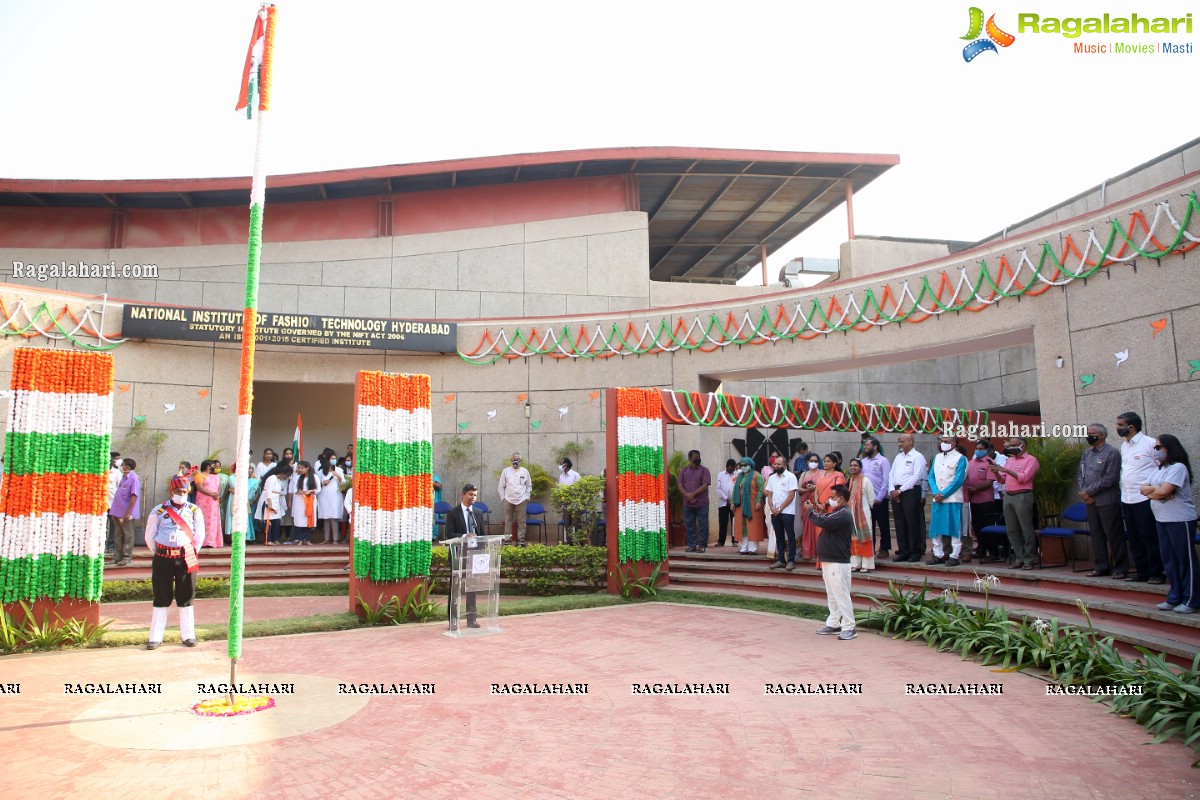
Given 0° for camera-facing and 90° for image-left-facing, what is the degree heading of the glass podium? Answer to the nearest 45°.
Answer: approximately 315°

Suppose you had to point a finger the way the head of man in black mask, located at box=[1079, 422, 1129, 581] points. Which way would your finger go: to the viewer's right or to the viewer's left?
to the viewer's left

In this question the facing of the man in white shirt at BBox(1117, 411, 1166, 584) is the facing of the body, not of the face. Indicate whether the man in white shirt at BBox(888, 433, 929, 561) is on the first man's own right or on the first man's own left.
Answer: on the first man's own right

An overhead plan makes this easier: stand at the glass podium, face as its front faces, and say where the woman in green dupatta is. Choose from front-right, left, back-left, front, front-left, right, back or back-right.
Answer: left

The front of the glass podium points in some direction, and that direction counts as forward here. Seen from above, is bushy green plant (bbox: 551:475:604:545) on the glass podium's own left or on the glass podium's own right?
on the glass podium's own left

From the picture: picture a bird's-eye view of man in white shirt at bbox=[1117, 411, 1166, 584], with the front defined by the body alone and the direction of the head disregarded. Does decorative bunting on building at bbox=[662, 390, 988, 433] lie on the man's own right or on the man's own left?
on the man's own right

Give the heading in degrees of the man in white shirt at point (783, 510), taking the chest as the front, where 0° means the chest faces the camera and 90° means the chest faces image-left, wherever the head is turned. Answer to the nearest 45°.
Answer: approximately 45°

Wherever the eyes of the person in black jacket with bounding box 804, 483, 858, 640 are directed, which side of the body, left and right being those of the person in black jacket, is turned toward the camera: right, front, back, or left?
left

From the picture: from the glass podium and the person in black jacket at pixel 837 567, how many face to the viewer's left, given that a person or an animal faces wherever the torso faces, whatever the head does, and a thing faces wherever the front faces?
1

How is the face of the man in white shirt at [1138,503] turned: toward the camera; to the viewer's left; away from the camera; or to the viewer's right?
to the viewer's left

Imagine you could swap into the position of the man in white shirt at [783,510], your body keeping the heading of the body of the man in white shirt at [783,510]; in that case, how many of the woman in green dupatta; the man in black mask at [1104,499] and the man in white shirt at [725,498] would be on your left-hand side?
1

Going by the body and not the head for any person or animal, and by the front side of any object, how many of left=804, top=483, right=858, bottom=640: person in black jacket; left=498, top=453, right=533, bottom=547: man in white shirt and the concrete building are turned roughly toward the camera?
2
